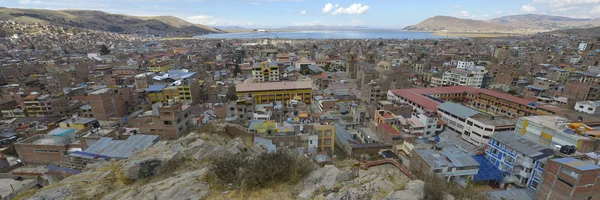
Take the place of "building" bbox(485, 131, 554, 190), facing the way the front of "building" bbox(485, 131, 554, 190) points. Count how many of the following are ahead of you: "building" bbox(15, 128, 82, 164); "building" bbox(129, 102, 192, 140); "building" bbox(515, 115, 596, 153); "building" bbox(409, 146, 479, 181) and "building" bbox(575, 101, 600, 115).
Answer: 3

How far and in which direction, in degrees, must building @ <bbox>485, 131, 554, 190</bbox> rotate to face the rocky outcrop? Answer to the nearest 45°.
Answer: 0° — it already faces it

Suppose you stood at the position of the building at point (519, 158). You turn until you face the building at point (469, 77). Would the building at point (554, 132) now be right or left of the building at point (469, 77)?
right

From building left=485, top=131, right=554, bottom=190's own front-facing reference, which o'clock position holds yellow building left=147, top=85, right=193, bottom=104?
The yellow building is roughly at 1 o'clock from the building.

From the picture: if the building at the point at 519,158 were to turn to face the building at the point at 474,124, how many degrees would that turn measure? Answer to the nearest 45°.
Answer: approximately 90° to its right

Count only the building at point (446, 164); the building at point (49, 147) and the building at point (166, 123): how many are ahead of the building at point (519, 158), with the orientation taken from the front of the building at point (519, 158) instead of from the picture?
3

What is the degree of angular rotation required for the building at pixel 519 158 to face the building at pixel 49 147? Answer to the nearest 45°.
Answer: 0° — it already faces it

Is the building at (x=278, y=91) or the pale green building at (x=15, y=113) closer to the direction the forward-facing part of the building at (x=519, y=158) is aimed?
the pale green building

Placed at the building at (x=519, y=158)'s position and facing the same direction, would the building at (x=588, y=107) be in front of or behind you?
behind

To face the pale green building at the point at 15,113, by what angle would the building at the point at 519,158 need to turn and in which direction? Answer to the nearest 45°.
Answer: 0° — it already faces it

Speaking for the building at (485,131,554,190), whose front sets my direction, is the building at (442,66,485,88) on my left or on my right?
on my right

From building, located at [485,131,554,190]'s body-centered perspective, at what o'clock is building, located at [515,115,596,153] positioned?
building, located at [515,115,596,153] is roughly at 5 o'clock from building, located at [485,131,554,190].

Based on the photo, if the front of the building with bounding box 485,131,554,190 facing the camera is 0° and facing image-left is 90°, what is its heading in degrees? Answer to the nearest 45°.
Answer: approximately 45°
